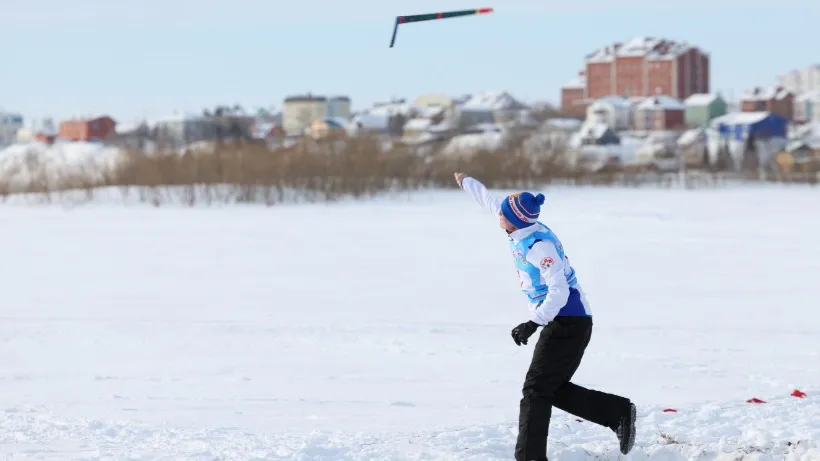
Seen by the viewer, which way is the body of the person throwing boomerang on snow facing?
to the viewer's left

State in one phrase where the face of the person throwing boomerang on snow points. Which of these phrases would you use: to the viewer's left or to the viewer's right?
to the viewer's left
